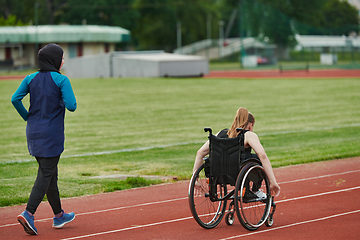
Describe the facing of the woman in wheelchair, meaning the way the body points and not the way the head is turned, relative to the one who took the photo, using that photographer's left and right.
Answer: facing away from the viewer and to the right of the viewer

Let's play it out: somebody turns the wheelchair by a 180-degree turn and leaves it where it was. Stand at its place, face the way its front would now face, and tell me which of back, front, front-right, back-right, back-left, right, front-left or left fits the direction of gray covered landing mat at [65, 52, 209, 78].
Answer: back-right

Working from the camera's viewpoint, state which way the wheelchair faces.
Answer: facing away from the viewer and to the right of the viewer

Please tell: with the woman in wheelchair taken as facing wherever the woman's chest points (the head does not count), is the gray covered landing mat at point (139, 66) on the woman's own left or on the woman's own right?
on the woman's own left

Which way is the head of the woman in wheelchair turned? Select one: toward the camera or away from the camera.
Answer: away from the camera
